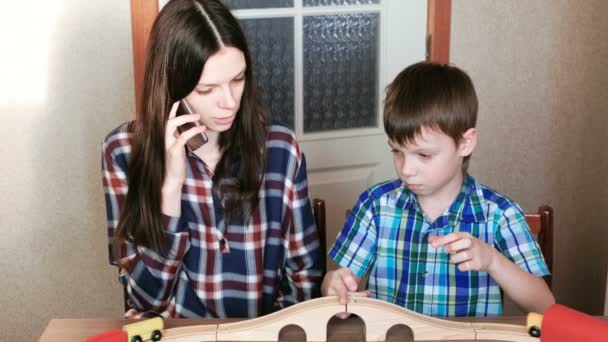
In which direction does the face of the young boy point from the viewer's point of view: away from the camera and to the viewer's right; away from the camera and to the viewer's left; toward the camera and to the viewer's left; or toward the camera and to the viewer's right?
toward the camera and to the viewer's left

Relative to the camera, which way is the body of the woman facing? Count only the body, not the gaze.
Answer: toward the camera

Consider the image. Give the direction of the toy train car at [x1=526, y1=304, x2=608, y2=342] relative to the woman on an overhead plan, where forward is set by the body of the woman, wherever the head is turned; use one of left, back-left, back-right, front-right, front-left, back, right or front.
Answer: front-left

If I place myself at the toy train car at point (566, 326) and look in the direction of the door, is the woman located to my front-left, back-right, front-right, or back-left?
front-left

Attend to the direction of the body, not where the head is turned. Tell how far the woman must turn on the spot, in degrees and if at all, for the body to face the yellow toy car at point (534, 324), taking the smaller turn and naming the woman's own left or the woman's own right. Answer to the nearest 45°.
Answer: approximately 45° to the woman's own left

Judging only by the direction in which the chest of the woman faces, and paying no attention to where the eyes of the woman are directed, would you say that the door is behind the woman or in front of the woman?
behind

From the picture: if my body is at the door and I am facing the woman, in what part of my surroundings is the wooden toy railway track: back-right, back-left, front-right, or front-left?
front-left
